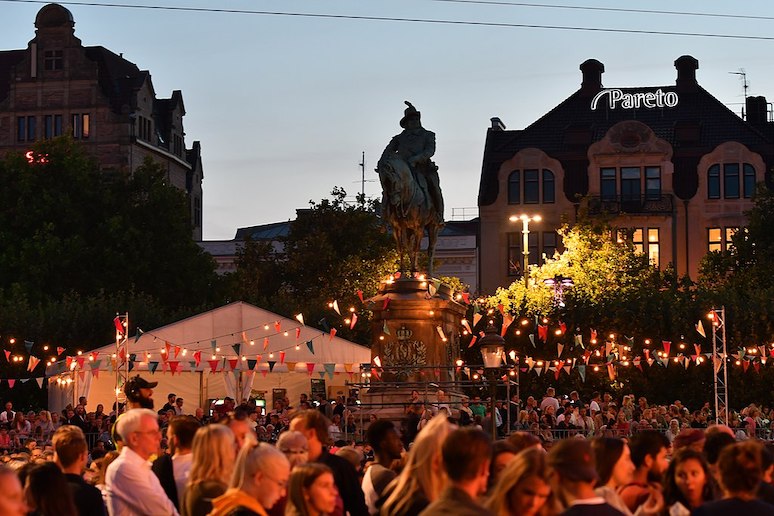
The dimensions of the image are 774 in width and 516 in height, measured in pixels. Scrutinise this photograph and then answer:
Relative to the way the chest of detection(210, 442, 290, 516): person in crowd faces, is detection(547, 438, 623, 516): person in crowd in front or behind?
in front

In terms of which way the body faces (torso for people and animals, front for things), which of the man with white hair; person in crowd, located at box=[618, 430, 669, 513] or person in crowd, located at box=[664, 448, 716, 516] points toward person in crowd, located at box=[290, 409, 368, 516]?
the man with white hair

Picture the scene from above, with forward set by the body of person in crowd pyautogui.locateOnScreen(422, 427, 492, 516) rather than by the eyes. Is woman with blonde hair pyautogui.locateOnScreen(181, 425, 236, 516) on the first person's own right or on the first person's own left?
on the first person's own left

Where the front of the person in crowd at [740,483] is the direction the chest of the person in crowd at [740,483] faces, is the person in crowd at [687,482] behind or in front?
in front

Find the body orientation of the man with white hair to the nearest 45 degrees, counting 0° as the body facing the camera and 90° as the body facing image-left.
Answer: approximately 270°

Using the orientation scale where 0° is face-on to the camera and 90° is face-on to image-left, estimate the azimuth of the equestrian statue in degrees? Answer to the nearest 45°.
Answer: approximately 45°

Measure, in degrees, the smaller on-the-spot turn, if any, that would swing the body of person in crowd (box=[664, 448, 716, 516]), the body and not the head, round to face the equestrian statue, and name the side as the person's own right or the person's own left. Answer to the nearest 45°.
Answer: approximately 180°

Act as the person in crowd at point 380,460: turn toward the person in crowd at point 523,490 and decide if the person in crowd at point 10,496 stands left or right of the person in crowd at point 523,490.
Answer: right
